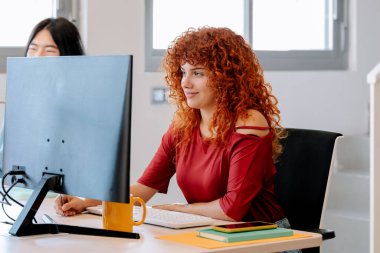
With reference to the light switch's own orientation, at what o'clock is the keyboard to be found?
The keyboard is roughly at 12 o'clock from the light switch.

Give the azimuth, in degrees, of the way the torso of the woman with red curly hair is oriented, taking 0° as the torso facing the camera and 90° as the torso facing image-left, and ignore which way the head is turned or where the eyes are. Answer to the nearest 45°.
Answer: approximately 45°

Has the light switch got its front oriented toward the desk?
yes

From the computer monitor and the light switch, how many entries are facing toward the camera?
1

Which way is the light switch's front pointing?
toward the camera

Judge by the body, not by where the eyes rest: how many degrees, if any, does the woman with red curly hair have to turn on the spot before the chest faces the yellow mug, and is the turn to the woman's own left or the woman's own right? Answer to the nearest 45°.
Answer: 0° — they already face it

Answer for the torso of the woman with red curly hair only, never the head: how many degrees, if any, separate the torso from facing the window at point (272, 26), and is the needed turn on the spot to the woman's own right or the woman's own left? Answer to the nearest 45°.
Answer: approximately 135° to the woman's own right

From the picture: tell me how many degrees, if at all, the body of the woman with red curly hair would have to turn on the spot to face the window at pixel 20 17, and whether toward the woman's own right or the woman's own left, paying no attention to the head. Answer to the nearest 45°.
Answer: approximately 90° to the woman's own right

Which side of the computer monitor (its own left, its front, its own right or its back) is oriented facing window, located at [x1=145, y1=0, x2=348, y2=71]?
front

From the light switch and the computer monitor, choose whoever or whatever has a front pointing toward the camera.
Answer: the light switch

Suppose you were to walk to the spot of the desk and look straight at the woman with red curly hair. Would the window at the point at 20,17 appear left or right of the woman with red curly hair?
left

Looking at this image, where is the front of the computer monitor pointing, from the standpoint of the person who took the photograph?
facing away from the viewer and to the right of the viewer

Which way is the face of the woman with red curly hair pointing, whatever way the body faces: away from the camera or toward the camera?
toward the camera
